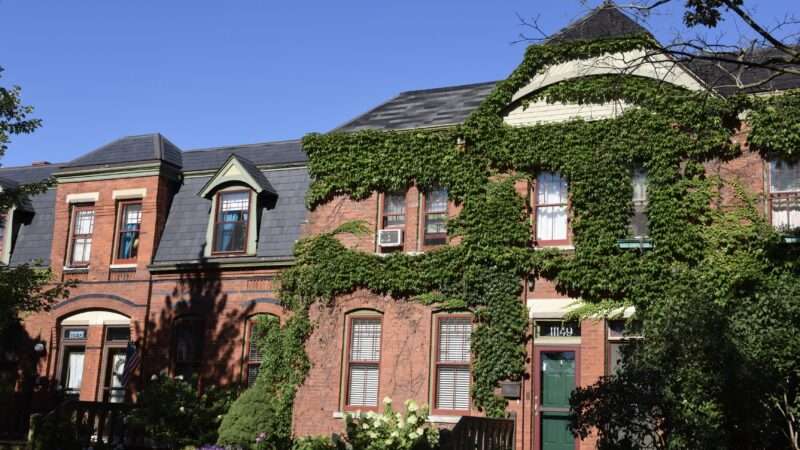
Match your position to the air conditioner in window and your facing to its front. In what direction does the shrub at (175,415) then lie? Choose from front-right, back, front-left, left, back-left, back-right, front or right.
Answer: right

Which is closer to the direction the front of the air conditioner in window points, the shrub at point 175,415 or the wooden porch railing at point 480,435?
the wooden porch railing

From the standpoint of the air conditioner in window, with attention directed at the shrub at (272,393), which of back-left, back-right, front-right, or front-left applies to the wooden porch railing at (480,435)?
back-left

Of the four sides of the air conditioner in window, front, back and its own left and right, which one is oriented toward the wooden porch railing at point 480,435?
left

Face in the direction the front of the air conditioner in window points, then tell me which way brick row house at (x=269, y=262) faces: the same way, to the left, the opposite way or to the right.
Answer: the same way

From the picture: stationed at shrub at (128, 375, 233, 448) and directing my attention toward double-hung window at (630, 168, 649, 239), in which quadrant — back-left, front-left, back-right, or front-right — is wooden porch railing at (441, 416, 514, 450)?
front-right

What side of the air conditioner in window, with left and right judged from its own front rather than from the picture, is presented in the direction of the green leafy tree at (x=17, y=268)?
right

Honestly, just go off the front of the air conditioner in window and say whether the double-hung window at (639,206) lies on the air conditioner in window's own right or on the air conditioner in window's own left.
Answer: on the air conditioner in window's own left

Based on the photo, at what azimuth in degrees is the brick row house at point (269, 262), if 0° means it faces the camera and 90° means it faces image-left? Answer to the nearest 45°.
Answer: approximately 0°
